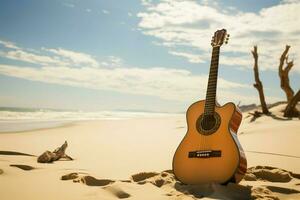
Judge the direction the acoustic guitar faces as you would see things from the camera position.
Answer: facing the viewer and to the left of the viewer

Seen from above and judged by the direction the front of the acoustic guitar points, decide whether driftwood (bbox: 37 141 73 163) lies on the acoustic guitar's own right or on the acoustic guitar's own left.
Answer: on the acoustic guitar's own right

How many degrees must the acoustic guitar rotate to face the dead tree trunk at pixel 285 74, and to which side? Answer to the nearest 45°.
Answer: approximately 135° to its right

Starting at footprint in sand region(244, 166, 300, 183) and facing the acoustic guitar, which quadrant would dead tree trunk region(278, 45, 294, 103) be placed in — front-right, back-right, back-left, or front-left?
back-right

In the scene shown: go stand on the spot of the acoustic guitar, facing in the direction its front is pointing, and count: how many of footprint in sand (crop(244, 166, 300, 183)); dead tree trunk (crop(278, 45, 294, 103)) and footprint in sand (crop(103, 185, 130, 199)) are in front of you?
1

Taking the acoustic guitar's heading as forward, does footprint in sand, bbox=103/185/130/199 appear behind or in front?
in front

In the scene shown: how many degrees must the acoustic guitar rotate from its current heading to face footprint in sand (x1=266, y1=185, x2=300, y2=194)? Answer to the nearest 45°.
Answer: approximately 135° to its left

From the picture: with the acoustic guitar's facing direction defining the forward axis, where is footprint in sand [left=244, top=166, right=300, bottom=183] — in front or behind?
behind
